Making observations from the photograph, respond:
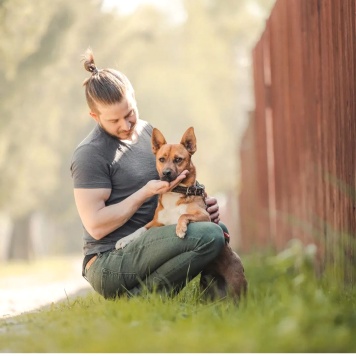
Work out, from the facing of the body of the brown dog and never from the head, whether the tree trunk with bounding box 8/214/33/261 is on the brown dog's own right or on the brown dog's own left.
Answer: on the brown dog's own right

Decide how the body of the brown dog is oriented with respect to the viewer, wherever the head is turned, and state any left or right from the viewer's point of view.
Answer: facing the viewer and to the left of the viewer
